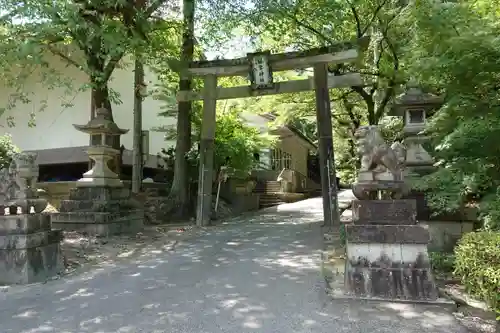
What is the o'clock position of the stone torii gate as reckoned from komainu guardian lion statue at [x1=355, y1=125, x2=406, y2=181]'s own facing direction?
The stone torii gate is roughly at 2 o'clock from the komainu guardian lion statue.

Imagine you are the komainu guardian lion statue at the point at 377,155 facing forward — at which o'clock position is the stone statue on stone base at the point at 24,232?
The stone statue on stone base is roughly at 12 o'clock from the komainu guardian lion statue.

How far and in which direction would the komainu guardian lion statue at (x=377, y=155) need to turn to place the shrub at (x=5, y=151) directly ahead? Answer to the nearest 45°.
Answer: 0° — it already faces it

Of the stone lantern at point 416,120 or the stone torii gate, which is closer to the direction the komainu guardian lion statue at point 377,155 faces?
the stone torii gate

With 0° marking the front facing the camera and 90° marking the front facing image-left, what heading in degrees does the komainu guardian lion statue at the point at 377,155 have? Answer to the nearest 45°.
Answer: approximately 90°

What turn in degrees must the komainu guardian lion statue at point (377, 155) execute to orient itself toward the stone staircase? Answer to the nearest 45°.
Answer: approximately 90° to its right

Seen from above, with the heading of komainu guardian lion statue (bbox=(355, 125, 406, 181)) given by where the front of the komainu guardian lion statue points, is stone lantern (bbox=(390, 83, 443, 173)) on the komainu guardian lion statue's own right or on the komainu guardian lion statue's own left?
on the komainu guardian lion statue's own right
